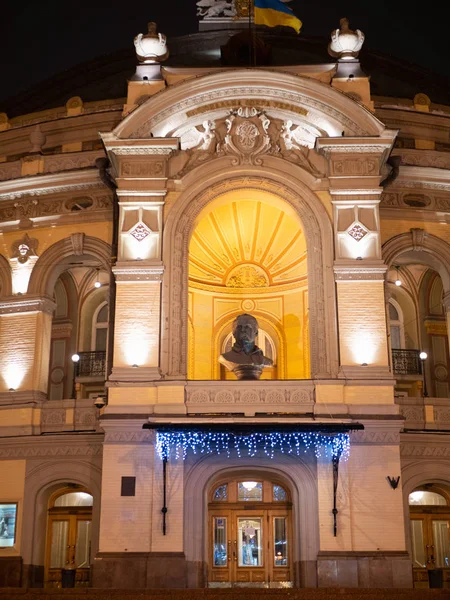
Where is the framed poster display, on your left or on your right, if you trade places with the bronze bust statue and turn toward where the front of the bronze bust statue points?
on your right

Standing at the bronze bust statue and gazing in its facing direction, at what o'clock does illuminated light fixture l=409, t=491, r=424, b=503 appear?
The illuminated light fixture is roughly at 8 o'clock from the bronze bust statue.

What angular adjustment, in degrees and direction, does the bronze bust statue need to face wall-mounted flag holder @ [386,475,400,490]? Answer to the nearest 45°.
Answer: approximately 45° to its left

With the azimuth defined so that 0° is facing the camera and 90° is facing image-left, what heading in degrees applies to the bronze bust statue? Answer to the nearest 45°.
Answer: approximately 0°

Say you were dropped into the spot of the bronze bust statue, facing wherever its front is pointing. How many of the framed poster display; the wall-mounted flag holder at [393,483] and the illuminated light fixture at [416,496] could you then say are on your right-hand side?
1
